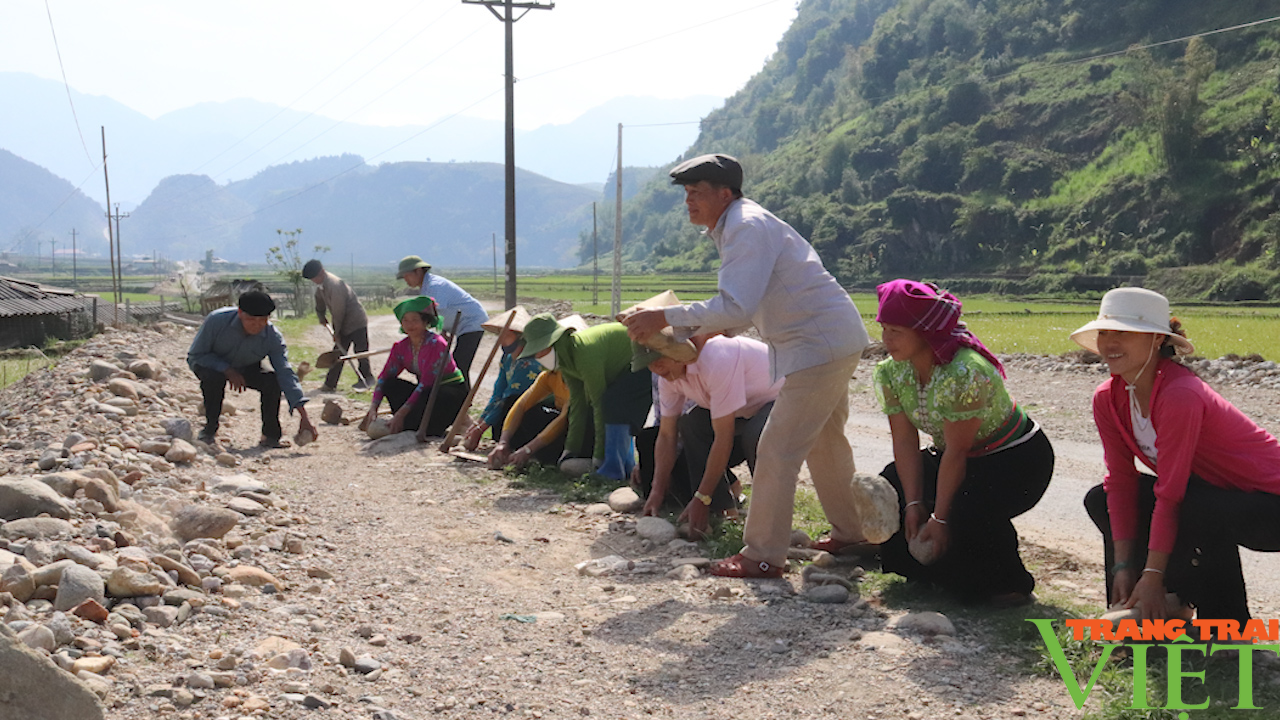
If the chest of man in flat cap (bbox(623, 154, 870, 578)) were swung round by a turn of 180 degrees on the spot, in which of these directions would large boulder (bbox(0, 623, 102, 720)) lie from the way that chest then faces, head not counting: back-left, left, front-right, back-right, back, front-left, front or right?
back-right

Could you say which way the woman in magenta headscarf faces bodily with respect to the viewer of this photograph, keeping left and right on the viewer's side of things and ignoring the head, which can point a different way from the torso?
facing the viewer and to the left of the viewer

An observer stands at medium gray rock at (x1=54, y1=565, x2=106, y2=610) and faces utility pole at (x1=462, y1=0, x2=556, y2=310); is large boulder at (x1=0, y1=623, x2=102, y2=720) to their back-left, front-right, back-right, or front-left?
back-right

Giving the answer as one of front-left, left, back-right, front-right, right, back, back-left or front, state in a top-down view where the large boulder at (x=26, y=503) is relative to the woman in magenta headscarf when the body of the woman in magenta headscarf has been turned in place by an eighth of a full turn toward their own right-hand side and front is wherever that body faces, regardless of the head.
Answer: front

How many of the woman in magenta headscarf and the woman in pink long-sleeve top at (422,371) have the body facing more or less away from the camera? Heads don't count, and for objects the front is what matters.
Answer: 0

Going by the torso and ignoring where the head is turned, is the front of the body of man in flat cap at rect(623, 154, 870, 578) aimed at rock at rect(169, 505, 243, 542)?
yes

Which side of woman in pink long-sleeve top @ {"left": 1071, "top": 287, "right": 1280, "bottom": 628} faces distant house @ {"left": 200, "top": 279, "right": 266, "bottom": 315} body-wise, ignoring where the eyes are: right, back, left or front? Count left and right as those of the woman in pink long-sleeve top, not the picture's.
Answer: right

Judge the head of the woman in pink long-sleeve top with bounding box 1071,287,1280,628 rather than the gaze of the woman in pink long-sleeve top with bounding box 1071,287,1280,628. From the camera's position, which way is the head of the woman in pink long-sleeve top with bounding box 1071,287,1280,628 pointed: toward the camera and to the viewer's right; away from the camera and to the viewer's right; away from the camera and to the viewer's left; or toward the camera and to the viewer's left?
toward the camera and to the viewer's left

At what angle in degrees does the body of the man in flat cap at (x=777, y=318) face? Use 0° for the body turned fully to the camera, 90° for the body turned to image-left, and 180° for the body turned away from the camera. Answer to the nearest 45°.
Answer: approximately 90°

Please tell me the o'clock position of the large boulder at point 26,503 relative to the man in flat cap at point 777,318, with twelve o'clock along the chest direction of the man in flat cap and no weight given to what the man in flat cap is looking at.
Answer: The large boulder is roughly at 12 o'clock from the man in flat cap.

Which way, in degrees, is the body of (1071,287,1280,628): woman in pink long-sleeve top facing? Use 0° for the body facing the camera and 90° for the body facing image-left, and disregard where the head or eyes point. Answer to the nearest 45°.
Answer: approximately 45°

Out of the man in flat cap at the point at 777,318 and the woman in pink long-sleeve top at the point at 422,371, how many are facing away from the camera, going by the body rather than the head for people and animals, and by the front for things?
0

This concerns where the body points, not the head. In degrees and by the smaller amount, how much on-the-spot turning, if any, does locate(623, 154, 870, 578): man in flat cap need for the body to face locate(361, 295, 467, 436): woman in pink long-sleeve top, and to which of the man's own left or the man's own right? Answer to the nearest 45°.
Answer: approximately 45° to the man's own right

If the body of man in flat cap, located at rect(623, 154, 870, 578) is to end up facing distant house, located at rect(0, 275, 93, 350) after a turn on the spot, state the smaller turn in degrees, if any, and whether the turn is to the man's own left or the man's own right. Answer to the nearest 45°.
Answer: approximately 45° to the man's own right
